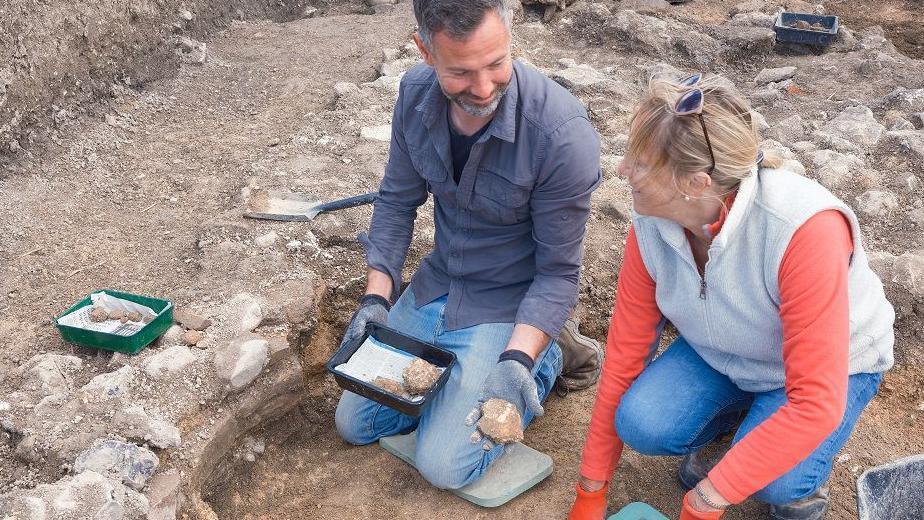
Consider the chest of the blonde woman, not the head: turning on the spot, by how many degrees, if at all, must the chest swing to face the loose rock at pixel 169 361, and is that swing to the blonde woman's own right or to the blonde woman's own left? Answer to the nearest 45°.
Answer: approximately 45° to the blonde woman's own right

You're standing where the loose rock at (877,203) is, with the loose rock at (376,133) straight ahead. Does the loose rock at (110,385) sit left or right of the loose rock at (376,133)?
left

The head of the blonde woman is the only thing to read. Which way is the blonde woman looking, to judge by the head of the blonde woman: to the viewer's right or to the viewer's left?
to the viewer's left

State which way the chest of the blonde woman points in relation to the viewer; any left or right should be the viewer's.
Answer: facing the viewer and to the left of the viewer

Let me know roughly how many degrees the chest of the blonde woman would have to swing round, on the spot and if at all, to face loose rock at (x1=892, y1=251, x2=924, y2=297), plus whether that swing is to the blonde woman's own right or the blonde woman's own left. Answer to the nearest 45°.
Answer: approximately 180°

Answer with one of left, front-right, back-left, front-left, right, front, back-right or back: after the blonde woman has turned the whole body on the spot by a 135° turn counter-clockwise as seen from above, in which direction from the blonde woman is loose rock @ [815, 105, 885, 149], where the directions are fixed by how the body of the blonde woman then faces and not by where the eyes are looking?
left

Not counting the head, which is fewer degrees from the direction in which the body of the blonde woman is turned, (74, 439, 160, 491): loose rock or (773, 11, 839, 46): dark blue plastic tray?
the loose rock

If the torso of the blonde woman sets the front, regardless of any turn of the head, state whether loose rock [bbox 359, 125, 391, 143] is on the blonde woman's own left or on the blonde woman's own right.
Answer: on the blonde woman's own right

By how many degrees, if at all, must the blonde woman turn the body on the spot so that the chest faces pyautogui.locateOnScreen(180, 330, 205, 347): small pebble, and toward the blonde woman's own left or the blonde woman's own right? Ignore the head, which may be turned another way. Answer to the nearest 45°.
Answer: approximately 45° to the blonde woman's own right

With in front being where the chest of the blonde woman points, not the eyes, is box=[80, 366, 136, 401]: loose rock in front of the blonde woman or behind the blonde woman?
in front

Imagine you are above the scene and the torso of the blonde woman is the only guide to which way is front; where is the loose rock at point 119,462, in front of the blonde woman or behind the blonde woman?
in front

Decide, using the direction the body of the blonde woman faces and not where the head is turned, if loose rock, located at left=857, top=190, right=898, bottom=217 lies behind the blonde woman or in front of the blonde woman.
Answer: behind
